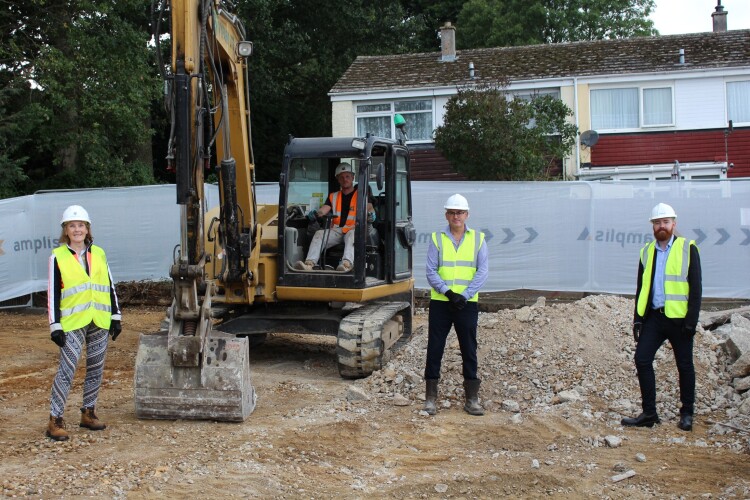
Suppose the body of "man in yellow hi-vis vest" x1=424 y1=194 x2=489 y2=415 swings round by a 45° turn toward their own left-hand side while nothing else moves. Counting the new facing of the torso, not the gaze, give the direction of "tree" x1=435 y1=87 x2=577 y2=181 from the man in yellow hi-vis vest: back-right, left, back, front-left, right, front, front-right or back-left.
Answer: back-left

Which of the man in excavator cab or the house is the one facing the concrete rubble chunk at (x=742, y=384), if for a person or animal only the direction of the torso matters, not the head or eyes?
the house

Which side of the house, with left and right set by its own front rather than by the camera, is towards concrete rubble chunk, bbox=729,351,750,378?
front

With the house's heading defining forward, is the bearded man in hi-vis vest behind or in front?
in front

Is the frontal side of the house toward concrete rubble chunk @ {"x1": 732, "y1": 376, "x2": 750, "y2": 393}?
yes

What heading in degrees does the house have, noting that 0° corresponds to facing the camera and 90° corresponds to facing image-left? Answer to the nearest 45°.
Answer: approximately 0°

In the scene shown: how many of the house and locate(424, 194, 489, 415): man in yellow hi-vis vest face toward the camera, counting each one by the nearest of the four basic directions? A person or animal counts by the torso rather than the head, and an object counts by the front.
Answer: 2
